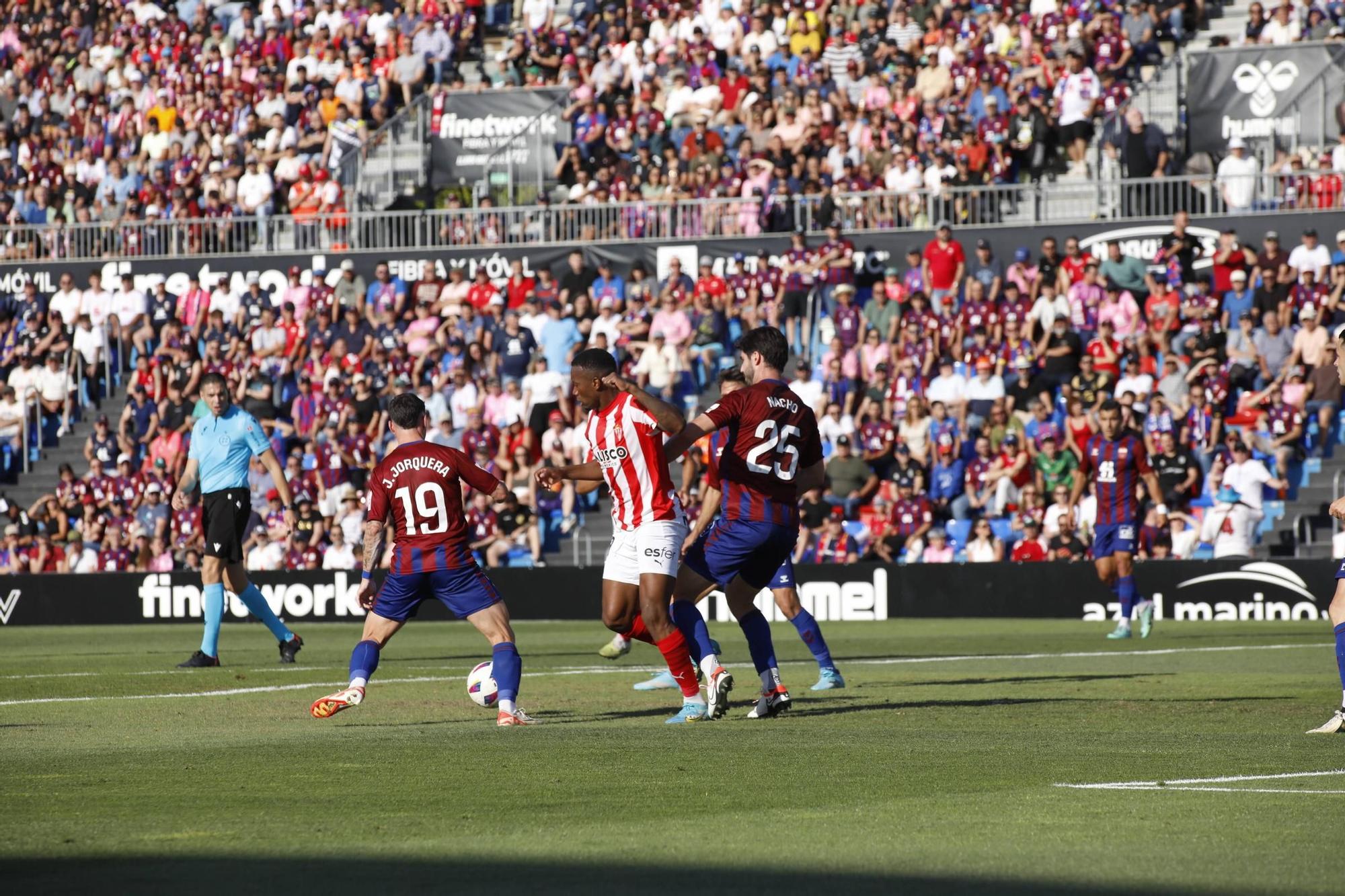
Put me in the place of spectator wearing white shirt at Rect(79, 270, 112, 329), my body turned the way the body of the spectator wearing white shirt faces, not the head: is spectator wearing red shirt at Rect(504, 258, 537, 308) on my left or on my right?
on my left

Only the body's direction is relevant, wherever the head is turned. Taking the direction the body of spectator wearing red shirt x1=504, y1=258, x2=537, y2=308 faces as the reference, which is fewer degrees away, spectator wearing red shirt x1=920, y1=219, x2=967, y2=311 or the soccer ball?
the soccer ball

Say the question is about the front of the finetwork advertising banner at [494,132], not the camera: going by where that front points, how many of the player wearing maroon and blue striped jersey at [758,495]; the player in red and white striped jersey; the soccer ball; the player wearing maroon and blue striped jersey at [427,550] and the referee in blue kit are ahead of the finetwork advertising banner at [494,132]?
5

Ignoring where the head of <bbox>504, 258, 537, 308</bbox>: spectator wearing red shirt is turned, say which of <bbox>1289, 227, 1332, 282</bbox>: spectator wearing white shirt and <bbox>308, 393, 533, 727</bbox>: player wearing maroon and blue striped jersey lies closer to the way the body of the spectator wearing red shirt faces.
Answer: the player wearing maroon and blue striped jersey

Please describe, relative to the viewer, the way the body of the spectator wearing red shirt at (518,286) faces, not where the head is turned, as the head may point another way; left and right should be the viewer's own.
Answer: facing the viewer

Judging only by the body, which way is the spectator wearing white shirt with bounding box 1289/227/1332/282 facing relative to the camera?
toward the camera

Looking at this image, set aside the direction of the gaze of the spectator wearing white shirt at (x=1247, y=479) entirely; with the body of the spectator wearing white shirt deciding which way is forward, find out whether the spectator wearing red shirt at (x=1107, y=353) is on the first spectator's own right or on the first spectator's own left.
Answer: on the first spectator's own right

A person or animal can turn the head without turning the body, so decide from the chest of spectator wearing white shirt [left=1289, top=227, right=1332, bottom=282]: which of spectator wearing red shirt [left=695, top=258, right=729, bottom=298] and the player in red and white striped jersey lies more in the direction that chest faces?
the player in red and white striped jersey

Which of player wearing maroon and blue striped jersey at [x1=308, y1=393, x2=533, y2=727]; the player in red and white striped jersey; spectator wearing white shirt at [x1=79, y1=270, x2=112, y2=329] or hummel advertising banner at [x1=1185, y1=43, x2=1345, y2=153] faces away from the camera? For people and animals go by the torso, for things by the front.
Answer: the player wearing maroon and blue striped jersey

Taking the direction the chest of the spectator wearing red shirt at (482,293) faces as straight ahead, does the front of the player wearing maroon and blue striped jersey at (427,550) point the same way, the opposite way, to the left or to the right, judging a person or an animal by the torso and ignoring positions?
the opposite way

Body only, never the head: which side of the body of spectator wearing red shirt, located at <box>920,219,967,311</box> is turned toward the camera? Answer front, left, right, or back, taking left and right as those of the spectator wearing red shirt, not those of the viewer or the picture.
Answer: front

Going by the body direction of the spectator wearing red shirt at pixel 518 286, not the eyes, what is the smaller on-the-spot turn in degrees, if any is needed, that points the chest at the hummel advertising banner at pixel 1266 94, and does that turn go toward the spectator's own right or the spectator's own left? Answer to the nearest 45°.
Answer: approximately 90° to the spectator's own left

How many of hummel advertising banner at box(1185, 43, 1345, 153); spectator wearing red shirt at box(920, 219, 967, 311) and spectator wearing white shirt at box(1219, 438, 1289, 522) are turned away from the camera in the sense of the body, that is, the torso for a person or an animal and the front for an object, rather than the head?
0

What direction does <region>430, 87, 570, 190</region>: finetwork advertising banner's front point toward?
toward the camera

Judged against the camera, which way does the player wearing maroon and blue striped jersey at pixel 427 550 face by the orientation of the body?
away from the camera
